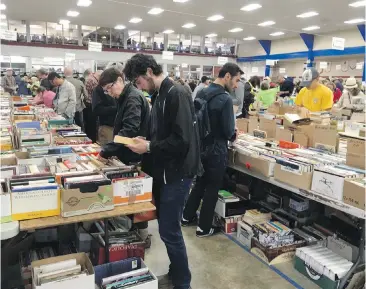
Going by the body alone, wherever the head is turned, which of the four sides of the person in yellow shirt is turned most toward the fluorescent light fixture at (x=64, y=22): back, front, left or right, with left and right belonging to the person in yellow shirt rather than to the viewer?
right

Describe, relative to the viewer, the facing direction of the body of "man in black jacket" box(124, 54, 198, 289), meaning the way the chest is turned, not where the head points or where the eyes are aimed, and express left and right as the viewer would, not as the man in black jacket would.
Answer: facing to the left of the viewer

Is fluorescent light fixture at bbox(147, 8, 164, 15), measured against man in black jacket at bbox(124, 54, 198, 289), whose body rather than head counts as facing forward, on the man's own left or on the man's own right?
on the man's own right

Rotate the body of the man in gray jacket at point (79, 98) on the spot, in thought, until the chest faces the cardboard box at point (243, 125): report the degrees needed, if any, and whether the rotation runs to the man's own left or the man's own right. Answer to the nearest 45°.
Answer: approximately 135° to the man's own left

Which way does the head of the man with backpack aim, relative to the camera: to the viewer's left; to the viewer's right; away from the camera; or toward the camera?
to the viewer's right

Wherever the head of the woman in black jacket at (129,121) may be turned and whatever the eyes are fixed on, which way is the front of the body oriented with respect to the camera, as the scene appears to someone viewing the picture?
to the viewer's left

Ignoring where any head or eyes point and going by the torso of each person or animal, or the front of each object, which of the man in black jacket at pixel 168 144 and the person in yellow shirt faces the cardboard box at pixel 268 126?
the person in yellow shirt

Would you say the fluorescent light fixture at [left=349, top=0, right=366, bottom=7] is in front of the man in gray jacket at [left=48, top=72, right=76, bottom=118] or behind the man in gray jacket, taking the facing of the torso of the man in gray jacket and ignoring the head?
behind

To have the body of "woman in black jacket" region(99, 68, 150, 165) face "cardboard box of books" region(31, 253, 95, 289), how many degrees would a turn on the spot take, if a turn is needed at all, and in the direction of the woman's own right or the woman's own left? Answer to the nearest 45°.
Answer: approximately 90° to the woman's own left
